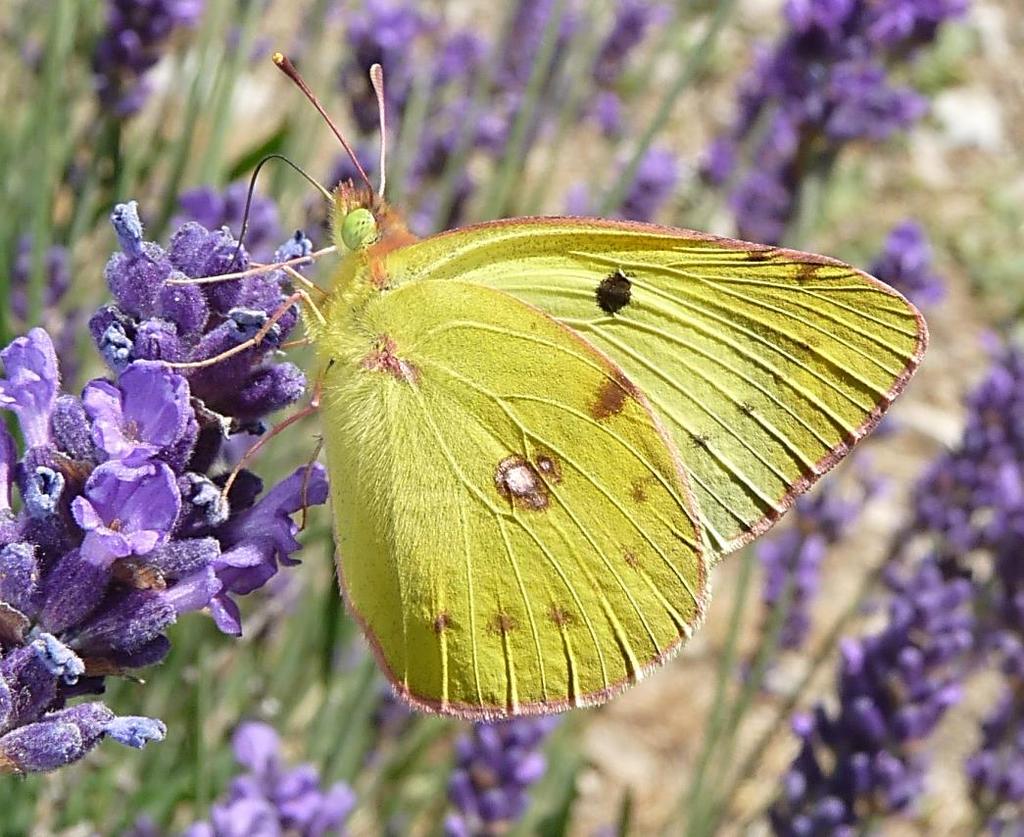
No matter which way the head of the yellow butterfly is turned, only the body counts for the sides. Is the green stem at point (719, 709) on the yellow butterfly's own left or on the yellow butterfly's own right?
on the yellow butterfly's own right

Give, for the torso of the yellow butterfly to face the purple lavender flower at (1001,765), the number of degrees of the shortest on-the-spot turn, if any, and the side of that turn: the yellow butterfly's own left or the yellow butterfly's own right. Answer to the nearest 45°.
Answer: approximately 135° to the yellow butterfly's own right

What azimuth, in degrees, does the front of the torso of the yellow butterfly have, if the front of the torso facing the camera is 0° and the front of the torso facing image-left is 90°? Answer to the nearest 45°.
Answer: approximately 90°

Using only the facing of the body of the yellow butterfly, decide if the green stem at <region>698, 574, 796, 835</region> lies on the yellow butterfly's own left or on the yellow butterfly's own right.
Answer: on the yellow butterfly's own right
